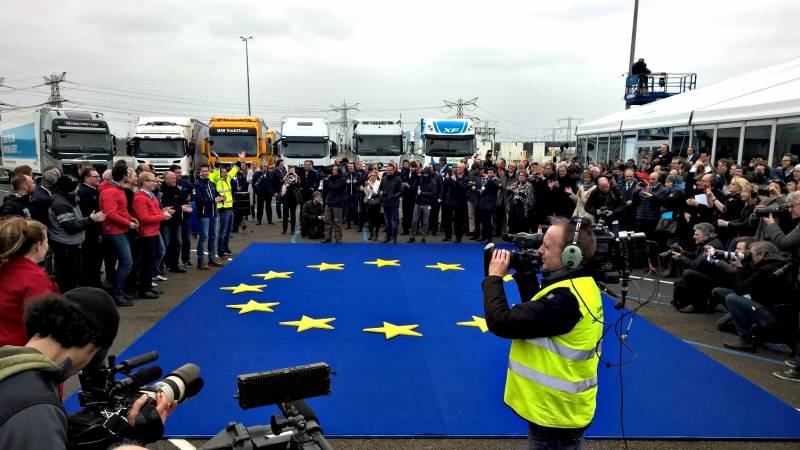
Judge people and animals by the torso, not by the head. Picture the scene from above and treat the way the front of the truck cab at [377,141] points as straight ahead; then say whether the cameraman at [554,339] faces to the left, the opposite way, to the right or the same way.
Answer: to the right

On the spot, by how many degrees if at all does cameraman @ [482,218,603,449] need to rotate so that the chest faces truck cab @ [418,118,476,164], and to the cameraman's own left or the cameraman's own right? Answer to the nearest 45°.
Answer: approximately 90° to the cameraman's own right

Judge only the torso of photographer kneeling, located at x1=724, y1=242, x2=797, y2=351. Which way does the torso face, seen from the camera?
to the viewer's left

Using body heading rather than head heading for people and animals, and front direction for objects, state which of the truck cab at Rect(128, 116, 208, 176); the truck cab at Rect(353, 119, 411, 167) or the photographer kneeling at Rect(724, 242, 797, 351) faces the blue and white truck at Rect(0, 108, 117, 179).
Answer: the photographer kneeling

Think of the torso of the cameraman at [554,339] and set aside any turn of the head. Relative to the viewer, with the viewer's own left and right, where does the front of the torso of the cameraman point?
facing to the left of the viewer

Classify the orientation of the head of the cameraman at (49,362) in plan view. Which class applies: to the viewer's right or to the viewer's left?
to the viewer's right

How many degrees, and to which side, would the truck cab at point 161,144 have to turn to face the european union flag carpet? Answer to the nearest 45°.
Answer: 0° — it already faces it

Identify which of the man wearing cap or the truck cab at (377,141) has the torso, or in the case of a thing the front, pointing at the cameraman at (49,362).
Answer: the truck cab

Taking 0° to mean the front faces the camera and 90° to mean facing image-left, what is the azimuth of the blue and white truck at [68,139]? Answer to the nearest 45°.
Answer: approximately 315°

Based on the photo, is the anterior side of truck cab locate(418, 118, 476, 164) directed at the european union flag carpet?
yes

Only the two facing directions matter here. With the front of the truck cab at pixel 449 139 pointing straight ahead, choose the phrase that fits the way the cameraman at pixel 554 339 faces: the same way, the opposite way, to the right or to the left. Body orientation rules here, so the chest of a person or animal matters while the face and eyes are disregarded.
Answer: to the right
